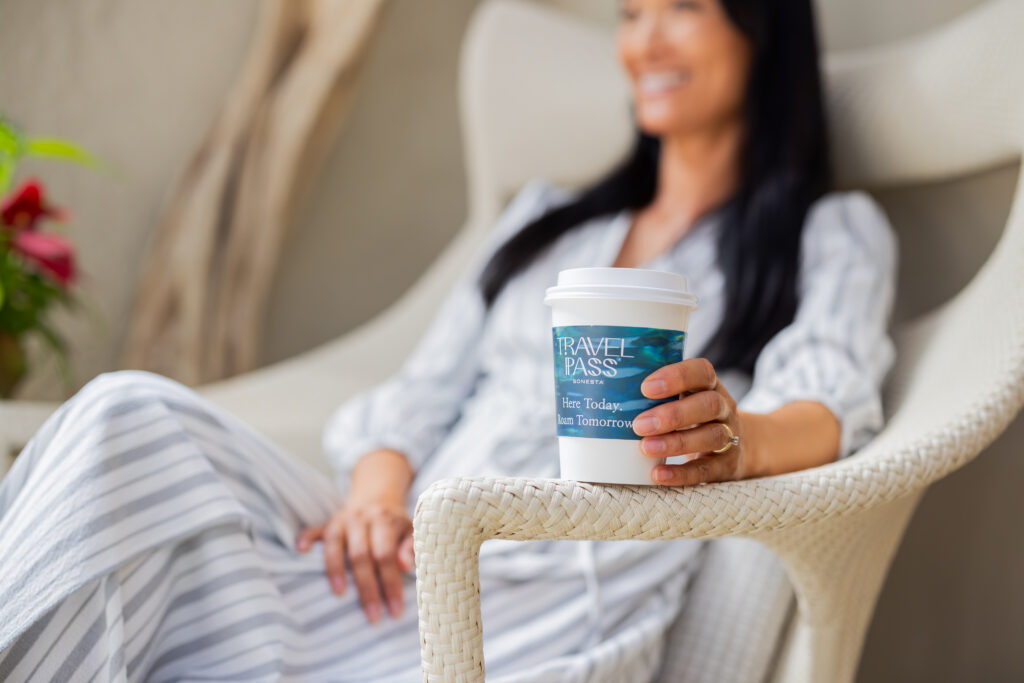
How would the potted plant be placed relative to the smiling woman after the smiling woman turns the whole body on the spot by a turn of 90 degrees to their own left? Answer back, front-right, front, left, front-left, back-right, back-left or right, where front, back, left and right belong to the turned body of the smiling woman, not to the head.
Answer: back

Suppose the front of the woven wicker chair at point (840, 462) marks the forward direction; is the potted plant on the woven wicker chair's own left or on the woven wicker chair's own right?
on the woven wicker chair's own right

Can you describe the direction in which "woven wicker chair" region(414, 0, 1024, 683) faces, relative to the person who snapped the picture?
facing the viewer and to the left of the viewer

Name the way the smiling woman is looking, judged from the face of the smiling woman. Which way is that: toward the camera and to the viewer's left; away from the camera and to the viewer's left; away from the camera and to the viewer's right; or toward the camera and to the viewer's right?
toward the camera and to the viewer's left
